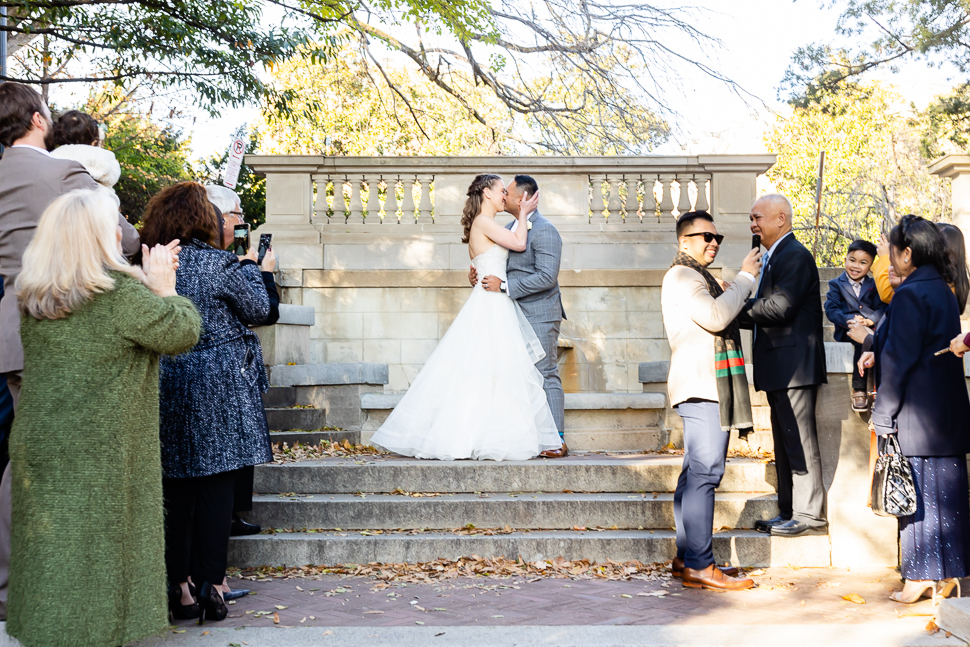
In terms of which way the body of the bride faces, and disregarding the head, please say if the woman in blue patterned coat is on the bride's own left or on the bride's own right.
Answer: on the bride's own right

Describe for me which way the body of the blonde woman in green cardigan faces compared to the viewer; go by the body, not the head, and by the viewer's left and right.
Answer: facing away from the viewer and to the right of the viewer

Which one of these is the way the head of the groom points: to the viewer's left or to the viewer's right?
to the viewer's left

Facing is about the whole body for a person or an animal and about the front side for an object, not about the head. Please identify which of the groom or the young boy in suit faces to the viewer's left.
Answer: the groom

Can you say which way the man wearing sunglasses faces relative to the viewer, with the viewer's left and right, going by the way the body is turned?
facing to the right of the viewer

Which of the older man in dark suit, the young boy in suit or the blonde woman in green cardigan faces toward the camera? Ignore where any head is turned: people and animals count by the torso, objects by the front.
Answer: the young boy in suit

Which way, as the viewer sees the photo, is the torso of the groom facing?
to the viewer's left

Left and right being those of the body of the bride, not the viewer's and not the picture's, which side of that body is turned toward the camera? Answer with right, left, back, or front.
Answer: right

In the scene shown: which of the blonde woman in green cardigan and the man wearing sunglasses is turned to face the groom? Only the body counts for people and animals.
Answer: the blonde woman in green cardigan

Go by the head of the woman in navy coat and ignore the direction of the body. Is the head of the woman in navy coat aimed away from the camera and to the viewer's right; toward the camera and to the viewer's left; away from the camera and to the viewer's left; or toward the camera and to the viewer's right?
away from the camera and to the viewer's left

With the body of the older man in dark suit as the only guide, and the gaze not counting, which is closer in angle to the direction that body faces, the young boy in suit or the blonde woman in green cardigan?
the blonde woman in green cardigan

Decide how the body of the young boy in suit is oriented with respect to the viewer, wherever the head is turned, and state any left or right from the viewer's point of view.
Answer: facing the viewer

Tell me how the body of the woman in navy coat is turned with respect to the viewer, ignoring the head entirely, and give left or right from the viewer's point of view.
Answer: facing to the left of the viewer

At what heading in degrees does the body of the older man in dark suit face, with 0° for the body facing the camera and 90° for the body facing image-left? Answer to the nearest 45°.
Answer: approximately 90°
